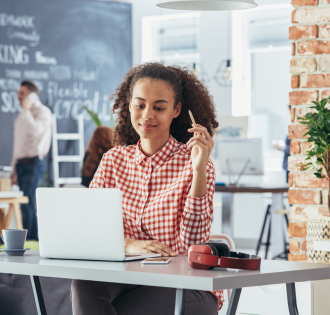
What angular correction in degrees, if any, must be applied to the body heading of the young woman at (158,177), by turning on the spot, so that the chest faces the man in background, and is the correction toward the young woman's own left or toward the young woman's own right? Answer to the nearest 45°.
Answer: approximately 135° to the young woman's own right

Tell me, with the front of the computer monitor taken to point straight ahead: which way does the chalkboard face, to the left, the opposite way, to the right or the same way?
the opposite way

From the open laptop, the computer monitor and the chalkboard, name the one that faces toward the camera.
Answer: the chalkboard

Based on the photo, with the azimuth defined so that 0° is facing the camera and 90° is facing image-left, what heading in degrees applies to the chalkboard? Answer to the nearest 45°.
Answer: approximately 0°

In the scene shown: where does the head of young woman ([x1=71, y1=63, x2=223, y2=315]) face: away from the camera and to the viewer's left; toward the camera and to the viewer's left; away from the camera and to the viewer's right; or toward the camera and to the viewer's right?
toward the camera and to the viewer's left

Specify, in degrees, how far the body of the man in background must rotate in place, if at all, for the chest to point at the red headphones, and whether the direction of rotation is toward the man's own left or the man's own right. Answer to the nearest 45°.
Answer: approximately 45° to the man's own left

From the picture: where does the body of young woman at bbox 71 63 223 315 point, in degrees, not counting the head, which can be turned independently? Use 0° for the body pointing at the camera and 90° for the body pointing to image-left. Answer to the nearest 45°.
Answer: approximately 45°

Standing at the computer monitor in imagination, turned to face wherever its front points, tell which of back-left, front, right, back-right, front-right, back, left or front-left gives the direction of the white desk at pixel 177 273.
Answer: back

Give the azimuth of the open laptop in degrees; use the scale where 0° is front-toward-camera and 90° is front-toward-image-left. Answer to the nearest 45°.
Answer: approximately 225°

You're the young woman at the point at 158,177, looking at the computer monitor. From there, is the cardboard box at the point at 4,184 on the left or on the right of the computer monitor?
left

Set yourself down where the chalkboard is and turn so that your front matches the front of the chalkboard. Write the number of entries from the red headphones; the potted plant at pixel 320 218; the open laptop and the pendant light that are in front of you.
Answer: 4

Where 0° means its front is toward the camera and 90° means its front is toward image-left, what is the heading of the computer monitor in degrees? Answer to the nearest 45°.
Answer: approximately 180°
